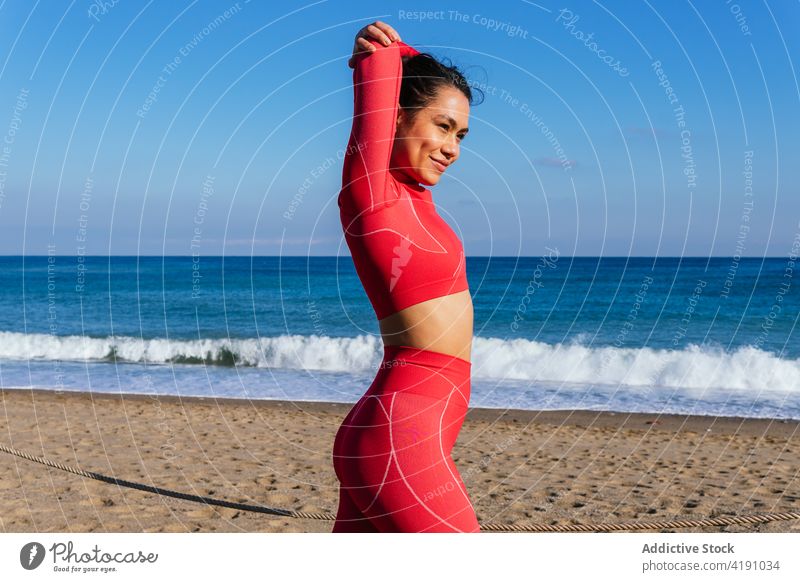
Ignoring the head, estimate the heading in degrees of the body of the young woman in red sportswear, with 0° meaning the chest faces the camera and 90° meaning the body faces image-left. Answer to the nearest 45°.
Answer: approximately 270°

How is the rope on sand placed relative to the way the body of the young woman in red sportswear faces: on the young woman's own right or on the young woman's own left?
on the young woman's own left
